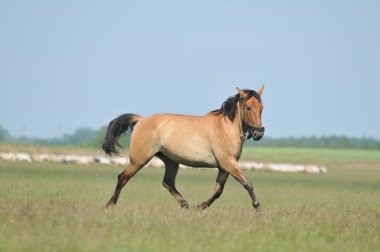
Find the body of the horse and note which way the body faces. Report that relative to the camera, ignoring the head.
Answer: to the viewer's right
